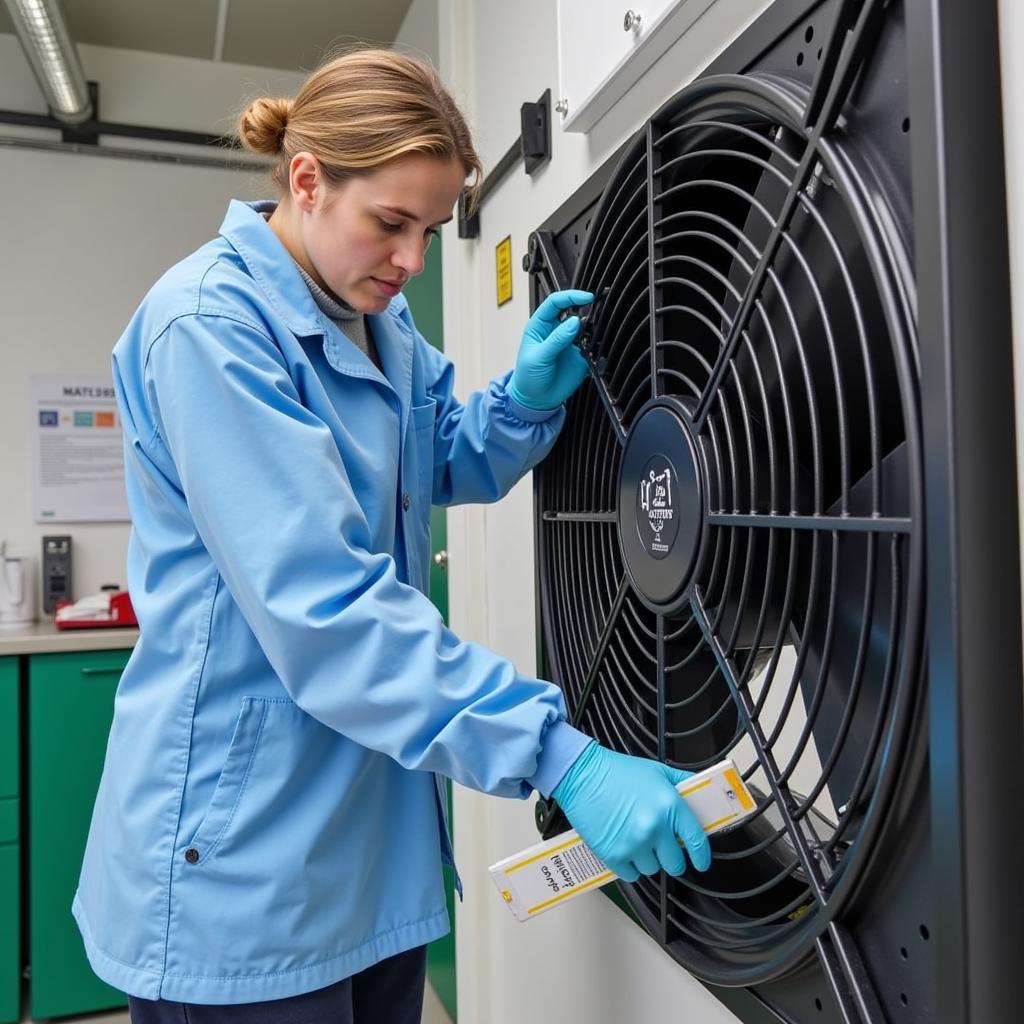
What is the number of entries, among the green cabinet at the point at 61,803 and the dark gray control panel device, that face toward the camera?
2

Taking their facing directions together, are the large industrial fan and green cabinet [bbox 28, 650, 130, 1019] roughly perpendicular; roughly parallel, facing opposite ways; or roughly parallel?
roughly perpendicular

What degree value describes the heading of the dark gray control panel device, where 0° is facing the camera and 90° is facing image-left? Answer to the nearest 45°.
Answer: approximately 0°

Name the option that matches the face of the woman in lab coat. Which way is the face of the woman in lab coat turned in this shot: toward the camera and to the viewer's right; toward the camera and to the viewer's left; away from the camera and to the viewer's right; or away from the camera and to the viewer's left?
toward the camera and to the viewer's right
